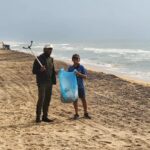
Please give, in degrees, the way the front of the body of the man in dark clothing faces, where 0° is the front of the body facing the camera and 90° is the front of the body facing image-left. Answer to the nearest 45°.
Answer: approximately 315°
